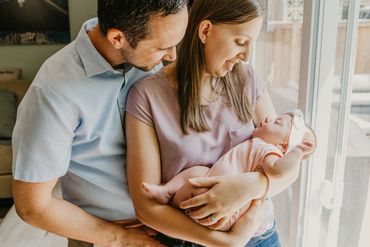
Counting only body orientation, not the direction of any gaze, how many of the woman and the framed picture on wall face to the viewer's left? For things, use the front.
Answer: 0

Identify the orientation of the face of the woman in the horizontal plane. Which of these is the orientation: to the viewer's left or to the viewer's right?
to the viewer's right

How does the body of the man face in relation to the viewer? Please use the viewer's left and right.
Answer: facing the viewer and to the right of the viewer

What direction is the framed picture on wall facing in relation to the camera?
toward the camera

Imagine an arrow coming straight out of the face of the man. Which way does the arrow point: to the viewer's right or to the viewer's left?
to the viewer's right
